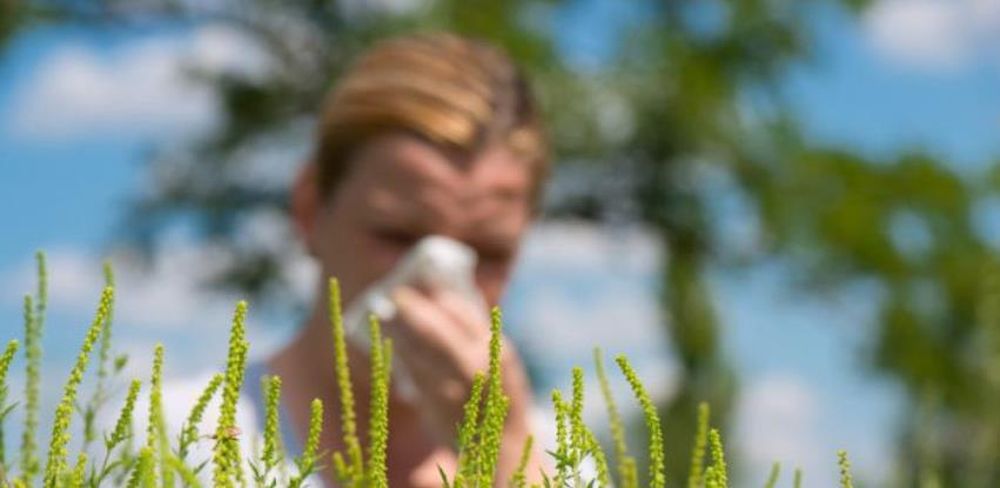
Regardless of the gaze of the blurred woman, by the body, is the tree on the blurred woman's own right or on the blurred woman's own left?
on the blurred woman's own left

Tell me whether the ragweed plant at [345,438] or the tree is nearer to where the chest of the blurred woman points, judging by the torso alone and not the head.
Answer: the ragweed plant

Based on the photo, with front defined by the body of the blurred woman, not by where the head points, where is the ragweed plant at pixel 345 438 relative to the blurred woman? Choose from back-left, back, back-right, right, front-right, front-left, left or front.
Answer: front-right
